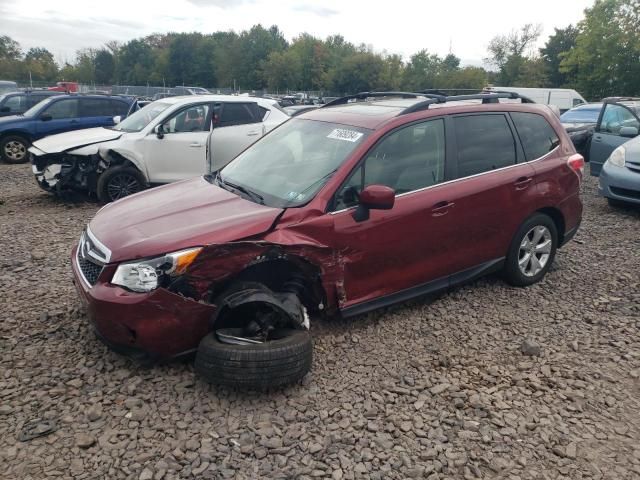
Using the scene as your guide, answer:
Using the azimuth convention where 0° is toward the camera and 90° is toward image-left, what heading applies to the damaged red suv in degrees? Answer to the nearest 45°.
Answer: approximately 45°

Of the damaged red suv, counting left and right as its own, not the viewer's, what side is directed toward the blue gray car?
back

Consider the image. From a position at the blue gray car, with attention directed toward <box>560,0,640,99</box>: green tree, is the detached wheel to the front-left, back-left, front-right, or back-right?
back-left

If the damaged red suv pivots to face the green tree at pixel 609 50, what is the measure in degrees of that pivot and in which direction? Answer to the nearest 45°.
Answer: approximately 180°

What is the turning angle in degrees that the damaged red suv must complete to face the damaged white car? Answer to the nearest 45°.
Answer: approximately 90° to its right

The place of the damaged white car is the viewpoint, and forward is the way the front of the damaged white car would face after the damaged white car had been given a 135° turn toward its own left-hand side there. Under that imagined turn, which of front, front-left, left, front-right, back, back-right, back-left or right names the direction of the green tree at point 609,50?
front-left

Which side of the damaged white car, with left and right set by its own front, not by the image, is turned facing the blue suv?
right

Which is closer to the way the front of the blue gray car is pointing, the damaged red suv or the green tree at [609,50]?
the damaged red suv

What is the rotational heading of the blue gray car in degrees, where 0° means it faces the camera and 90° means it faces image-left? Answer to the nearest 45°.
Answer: approximately 45°

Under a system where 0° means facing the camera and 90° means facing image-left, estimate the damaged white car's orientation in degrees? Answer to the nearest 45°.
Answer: approximately 45°
